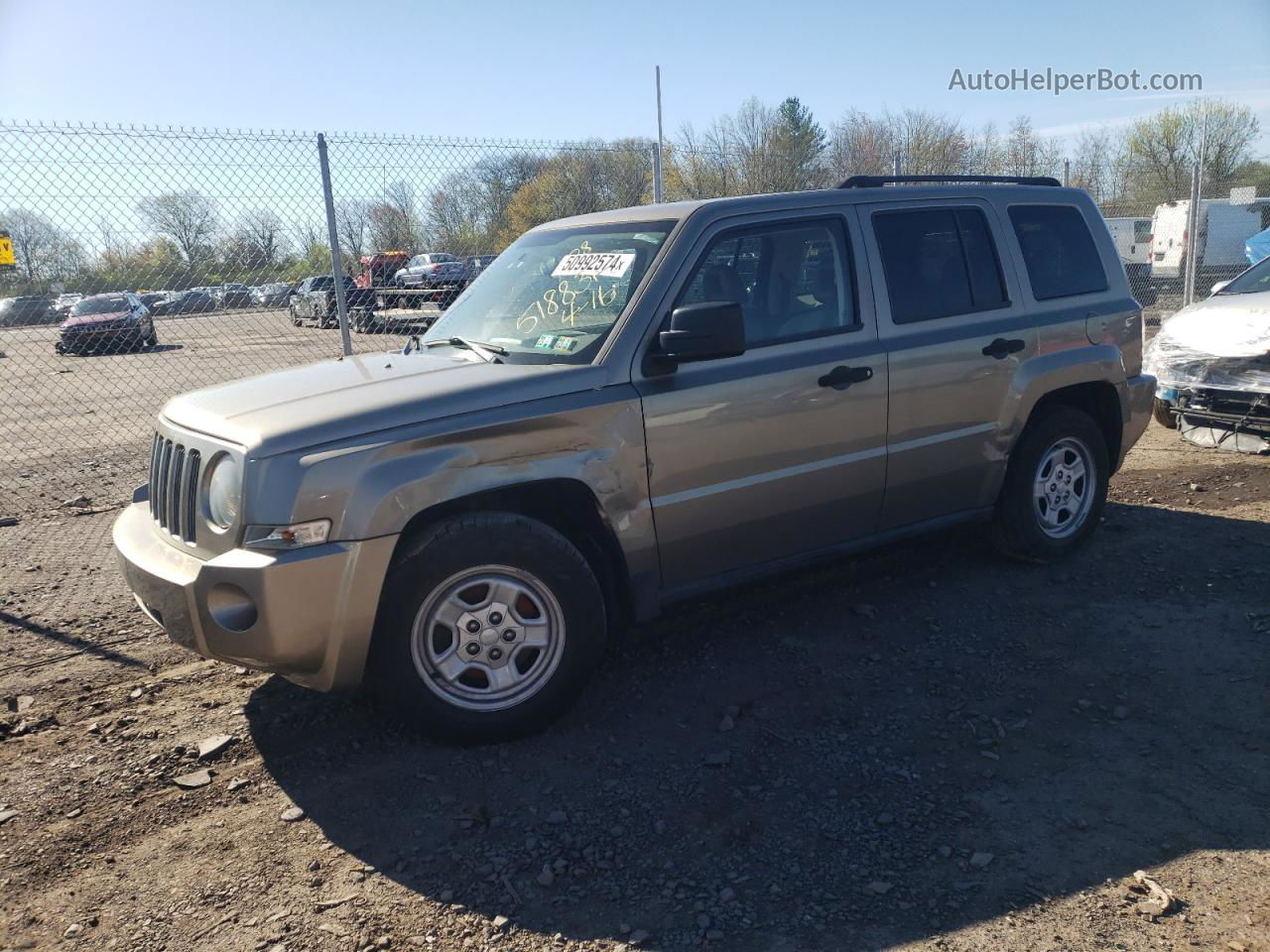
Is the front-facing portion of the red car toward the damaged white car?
no

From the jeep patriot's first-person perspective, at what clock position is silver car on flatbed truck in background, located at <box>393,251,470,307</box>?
The silver car on flatbed truck in background is roughly at 4 o'clock from the jeep patriot.

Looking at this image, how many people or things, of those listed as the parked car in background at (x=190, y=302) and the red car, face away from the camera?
0

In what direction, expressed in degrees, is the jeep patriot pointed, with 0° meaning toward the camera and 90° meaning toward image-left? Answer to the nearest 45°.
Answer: approximately 45°

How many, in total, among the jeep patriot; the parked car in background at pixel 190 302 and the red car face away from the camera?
0

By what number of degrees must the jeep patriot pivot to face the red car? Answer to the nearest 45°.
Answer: approximately 90° to its right

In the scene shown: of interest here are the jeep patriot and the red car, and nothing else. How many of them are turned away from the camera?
0

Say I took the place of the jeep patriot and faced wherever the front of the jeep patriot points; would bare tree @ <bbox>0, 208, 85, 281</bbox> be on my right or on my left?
on my right

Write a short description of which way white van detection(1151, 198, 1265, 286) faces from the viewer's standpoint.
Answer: facing away from the viewer and to the right of the viewer

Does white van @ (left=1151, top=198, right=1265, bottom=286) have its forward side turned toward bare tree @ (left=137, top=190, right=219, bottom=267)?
no

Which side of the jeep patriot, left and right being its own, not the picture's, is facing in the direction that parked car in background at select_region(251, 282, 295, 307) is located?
right

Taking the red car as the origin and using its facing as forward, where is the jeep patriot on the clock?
The jeep patriot is roughly at 10 o'clock from the red car.

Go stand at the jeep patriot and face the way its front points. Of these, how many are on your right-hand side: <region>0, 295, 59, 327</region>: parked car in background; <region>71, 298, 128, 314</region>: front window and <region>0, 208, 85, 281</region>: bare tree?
3
